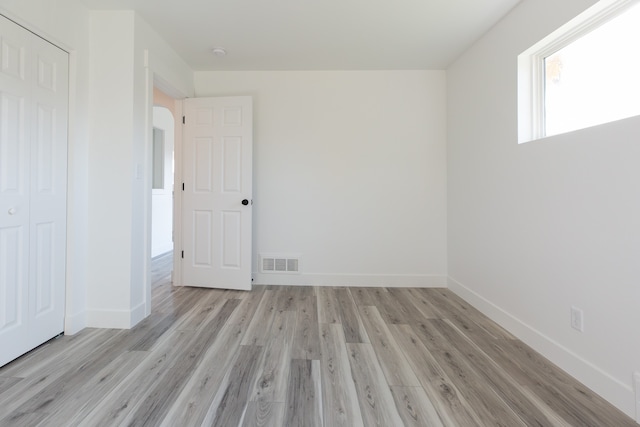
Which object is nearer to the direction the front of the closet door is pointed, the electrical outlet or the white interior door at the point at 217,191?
the electrical outlet

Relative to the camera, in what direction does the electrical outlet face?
facing the viewer and to the left of the viewer

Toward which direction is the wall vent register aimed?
toward the camera

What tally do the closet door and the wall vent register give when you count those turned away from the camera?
0

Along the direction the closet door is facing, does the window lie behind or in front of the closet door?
in front

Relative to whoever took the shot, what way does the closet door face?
facing the viewer and to the right of the viewer

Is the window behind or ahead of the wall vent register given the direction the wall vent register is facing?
ahead
